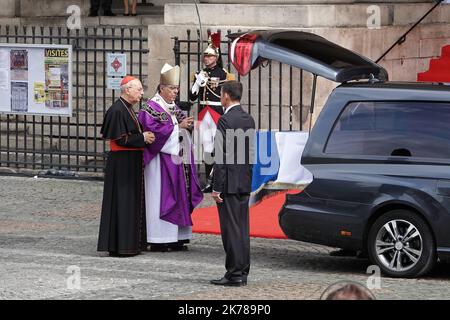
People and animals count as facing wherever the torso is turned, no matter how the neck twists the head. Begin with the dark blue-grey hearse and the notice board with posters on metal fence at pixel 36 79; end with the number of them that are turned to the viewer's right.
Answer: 1

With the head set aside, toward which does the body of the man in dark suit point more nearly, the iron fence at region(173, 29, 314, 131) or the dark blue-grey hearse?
the iron fence

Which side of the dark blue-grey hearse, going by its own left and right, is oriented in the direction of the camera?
right

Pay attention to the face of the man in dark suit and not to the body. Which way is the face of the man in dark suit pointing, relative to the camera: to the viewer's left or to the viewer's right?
to the viewer's left

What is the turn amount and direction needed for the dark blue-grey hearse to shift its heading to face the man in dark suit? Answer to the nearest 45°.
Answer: approximately 135° to its right

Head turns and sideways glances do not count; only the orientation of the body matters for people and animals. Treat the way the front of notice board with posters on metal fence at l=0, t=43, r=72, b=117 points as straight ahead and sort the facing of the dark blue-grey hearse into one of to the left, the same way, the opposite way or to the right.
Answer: to the left

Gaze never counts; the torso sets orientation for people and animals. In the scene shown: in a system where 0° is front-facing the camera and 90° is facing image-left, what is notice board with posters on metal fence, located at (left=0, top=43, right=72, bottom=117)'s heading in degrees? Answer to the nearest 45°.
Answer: approximately 0°

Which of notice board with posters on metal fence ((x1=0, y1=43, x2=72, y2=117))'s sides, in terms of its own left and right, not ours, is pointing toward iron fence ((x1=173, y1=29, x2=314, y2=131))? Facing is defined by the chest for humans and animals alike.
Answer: left
